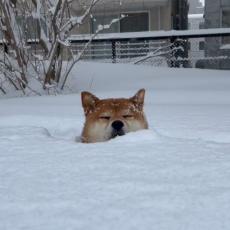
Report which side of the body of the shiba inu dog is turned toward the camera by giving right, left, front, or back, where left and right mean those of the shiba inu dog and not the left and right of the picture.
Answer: front

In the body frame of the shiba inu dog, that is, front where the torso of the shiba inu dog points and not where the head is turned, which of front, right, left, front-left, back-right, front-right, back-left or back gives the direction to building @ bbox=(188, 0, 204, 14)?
back

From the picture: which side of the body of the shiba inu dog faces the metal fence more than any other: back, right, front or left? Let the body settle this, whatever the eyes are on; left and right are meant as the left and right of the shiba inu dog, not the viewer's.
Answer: back
